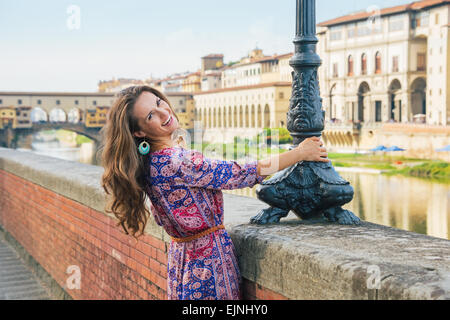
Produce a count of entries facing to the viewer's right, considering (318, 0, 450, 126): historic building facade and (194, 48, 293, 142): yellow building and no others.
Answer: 0

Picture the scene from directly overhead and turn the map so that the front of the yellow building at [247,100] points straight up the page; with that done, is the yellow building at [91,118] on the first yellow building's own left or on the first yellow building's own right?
on the first yellow building's own right

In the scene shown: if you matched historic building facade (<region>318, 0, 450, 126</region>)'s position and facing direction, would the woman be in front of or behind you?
in front

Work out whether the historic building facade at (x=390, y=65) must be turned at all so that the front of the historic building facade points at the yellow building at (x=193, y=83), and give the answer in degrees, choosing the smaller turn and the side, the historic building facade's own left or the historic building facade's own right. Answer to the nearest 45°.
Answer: approximately 45° to the historic building facade's own right

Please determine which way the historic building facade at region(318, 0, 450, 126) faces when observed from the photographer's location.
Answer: facing the viewer and to the left of the viewer

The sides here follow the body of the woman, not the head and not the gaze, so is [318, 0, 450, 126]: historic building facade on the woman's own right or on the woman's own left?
on the woman's own left

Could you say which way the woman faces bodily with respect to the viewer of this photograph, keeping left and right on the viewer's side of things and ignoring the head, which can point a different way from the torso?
facing to the right of the viewer

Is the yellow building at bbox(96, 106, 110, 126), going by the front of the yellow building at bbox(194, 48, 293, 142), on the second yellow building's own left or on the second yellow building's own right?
on the second yellow building's own right

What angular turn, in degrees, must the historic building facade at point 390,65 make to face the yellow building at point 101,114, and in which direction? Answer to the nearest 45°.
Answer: approximately 45° to its right

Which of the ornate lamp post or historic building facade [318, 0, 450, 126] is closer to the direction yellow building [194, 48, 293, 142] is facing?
the ornate lamp post
